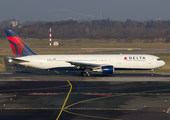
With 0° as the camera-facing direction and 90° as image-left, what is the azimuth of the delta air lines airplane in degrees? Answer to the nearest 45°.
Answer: approximately 270°
